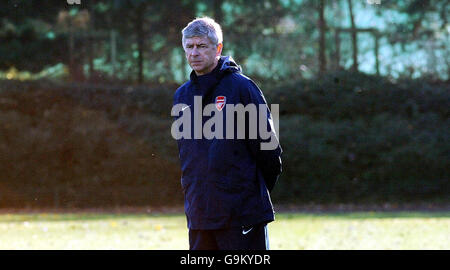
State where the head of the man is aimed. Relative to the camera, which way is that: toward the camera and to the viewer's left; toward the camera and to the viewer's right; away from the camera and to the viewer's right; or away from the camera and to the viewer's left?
toward the camera and to the viewer's left

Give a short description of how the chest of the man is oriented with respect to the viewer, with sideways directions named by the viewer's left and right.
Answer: facing the viewer and to the left of the viewer
